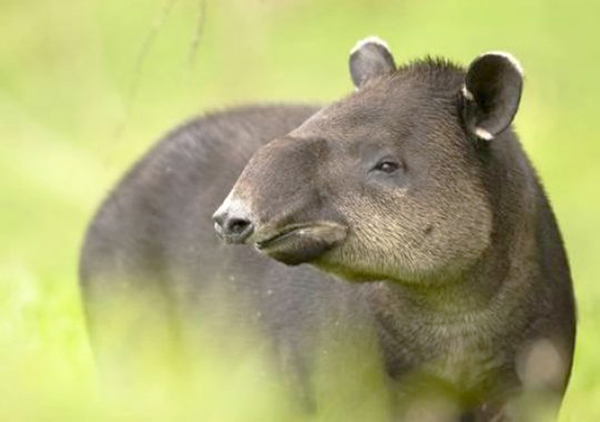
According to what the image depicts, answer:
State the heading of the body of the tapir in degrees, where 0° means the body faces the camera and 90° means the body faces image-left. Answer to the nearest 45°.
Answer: approximately 315°
